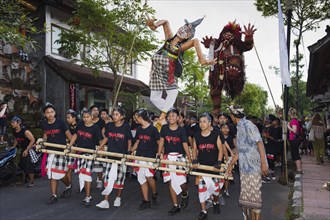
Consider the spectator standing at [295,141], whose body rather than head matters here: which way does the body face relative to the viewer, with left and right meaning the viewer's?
facing to the left of the viewer

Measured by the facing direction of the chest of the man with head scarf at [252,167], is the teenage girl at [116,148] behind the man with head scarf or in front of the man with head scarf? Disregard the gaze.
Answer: in front

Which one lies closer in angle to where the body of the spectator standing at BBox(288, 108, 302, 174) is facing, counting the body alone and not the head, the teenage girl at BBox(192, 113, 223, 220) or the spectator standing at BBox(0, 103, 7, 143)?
the spectator standing

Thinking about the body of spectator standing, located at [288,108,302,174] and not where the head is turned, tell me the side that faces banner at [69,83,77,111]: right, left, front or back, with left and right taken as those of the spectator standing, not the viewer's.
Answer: front

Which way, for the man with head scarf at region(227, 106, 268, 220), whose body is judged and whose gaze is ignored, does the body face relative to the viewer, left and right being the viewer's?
facing away from the viewer and to the left of the viewer

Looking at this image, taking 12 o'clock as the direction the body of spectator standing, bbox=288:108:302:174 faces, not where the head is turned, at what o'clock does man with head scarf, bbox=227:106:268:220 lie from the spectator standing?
The man with head scarf is roughly at 9 o'clock from the spectator standing.

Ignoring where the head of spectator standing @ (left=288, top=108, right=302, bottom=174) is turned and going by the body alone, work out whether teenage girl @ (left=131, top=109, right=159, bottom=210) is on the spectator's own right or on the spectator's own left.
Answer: on the spectator's own left

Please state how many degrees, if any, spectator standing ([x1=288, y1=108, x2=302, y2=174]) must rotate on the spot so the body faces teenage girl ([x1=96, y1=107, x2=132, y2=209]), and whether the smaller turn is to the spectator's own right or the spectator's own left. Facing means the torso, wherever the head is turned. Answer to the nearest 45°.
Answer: approximately 45° to the spectator's own left

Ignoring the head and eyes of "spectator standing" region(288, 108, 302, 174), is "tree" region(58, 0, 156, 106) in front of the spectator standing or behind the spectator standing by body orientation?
in front

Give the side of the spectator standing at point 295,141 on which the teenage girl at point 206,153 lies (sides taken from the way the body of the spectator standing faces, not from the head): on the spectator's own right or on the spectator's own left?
on the spectator's own left
